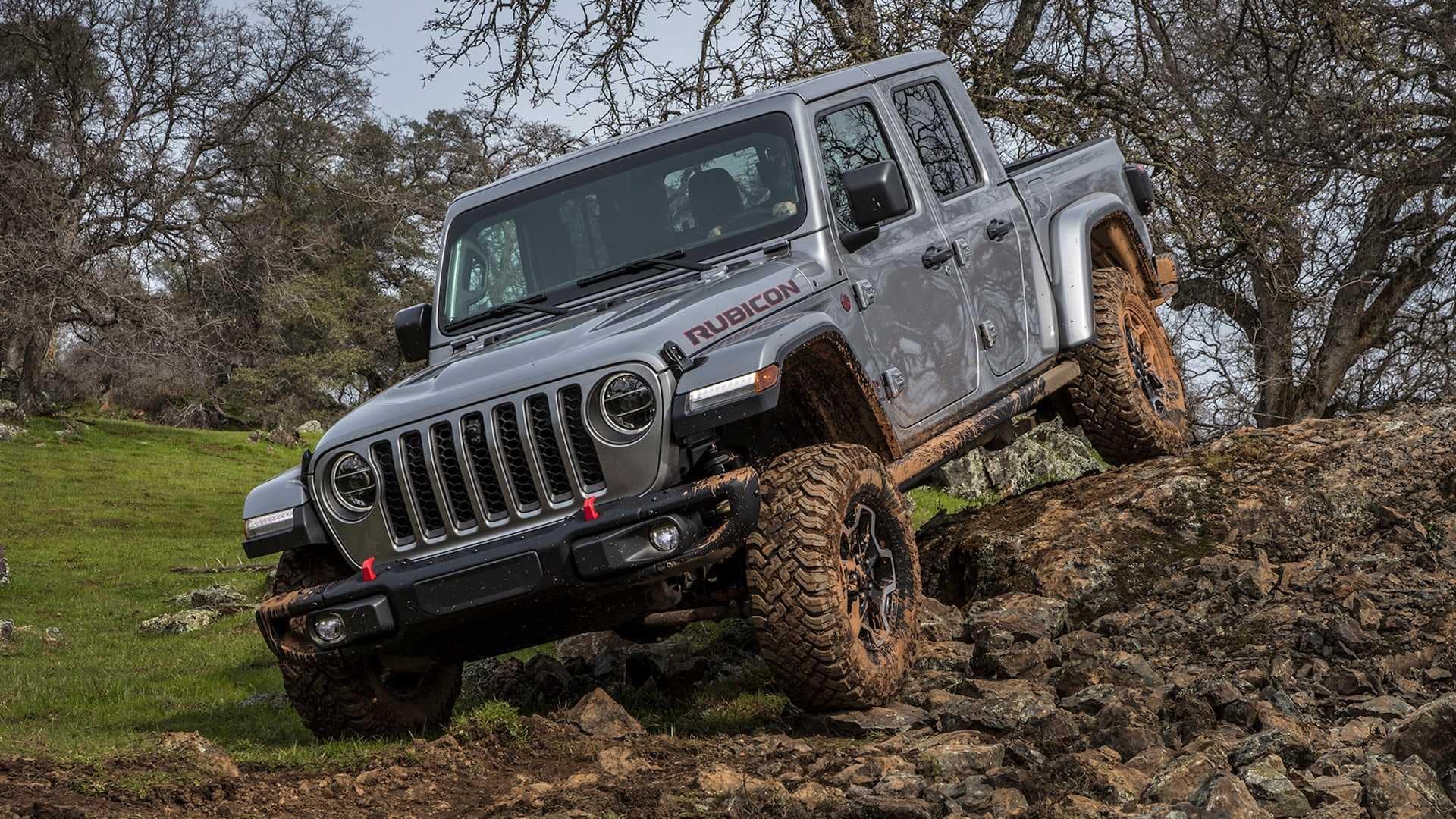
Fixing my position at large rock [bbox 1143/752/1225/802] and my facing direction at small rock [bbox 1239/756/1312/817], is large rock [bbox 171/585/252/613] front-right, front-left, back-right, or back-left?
back-left

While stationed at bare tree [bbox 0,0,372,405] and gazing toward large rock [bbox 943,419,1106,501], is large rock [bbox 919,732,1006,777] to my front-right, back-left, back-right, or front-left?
front-right

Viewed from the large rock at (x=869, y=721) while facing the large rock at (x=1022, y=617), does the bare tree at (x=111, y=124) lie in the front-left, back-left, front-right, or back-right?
front-left

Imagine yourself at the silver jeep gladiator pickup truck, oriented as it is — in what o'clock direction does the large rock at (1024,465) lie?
The large rock is roughly at 5 o'clock from the silver jeep gladiator pickup truck.

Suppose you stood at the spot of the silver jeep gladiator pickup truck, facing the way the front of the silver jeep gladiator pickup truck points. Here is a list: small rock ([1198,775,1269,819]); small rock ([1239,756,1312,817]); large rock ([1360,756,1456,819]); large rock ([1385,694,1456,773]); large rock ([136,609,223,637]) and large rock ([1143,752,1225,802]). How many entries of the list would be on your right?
1

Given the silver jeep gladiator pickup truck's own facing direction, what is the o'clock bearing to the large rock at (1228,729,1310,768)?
The large rock is roughly at 9 o'clock from the silver jeep gladiator pickup truck.

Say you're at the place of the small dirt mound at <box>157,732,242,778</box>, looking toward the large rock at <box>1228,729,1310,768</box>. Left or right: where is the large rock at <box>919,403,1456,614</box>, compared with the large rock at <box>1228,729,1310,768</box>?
left

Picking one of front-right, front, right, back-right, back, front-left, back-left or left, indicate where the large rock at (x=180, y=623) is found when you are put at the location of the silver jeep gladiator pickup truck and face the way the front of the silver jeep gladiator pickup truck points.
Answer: right

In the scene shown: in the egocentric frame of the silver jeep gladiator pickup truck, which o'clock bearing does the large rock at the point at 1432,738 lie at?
The large rock is roughly at 9 o'clock from the silver jeep gladiator pickup truck.

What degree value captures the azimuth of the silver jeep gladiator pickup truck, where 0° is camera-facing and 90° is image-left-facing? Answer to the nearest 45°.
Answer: approximately 45°

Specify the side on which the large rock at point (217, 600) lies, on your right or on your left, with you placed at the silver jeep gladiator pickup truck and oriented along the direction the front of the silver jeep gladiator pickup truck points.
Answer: on your right

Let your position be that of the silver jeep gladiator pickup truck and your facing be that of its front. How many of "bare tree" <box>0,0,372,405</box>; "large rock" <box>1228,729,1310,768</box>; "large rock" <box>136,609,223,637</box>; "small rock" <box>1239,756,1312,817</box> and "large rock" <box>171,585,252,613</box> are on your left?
2
